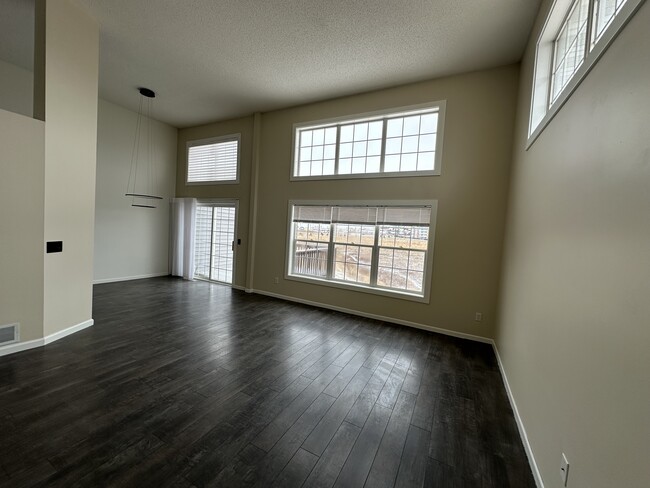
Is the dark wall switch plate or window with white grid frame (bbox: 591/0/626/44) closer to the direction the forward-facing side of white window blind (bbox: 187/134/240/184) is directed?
the dark wall switch plate

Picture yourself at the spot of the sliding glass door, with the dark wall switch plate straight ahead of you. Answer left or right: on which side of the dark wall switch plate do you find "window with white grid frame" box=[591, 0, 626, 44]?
left

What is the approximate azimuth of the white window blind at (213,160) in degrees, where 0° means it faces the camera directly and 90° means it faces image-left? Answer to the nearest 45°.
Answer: approximately 45°

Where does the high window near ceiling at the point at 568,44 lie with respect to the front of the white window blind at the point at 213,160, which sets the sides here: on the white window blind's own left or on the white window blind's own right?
on the white window blind's own left

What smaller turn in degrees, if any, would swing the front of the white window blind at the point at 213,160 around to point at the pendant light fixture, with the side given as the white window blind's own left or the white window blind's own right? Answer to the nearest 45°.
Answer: approximately 45° to the white window blind's own right

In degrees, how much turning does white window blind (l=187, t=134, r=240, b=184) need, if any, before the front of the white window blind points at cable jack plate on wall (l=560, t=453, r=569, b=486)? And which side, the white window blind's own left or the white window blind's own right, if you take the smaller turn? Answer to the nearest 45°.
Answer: approximately 45° to the white window blind's own left

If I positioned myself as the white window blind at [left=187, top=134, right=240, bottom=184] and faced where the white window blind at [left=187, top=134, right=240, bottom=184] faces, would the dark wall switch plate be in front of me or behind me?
in front

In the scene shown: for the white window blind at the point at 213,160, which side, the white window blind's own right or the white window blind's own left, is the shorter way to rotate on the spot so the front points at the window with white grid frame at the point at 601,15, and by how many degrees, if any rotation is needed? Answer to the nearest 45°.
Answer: approximately 45° to the white window blind's own left

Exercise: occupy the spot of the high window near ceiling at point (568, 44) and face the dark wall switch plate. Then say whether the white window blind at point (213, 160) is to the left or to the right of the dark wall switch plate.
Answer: right
